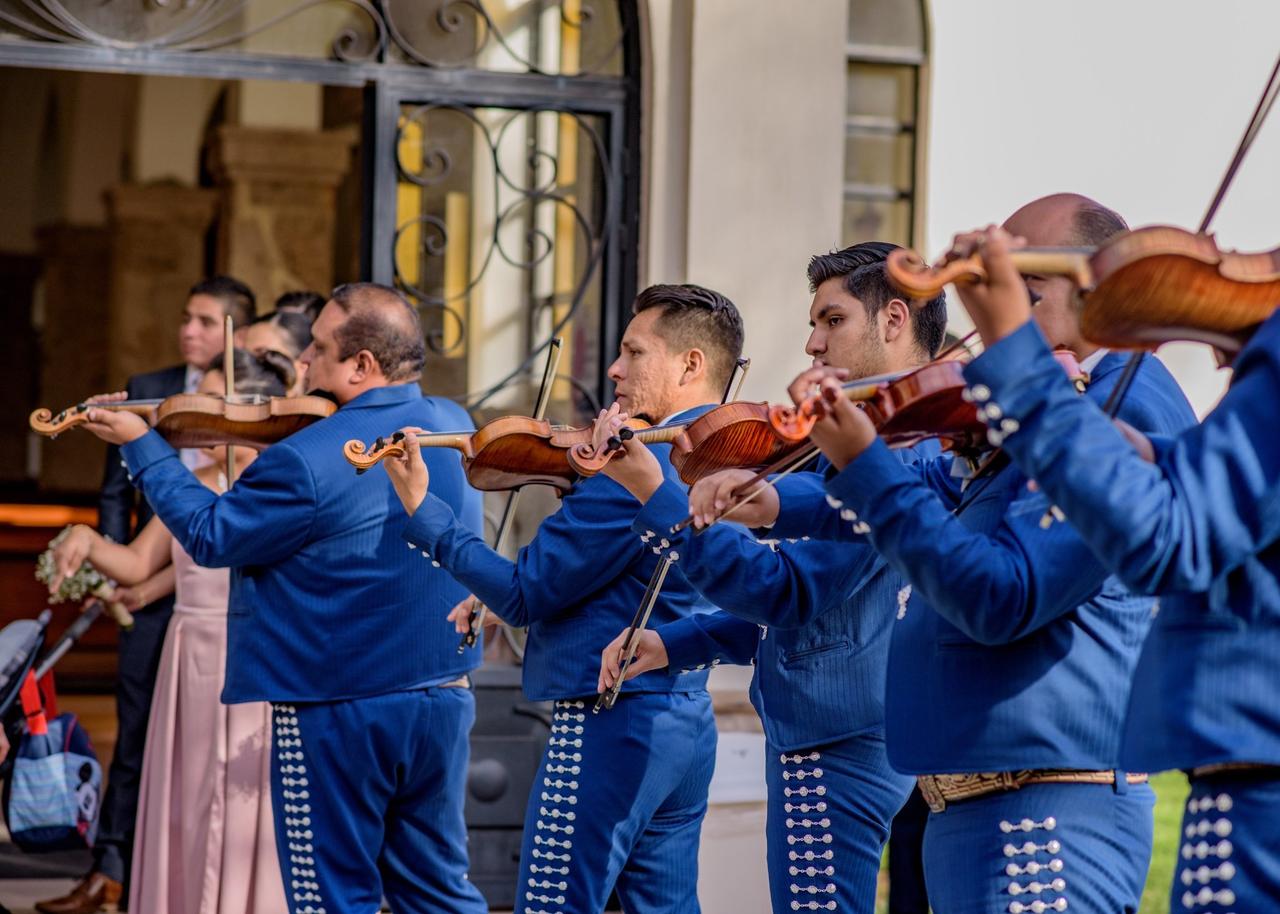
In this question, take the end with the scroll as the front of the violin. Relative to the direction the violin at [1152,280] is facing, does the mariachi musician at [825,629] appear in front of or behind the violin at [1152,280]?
in front

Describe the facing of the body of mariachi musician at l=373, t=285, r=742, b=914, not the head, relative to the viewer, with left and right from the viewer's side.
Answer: facing away from the viewer and to the left of the viewer

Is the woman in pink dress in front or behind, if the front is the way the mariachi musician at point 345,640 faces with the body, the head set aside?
in front

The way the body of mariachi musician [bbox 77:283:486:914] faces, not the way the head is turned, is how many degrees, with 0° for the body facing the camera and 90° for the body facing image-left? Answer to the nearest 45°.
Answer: approximately 135°

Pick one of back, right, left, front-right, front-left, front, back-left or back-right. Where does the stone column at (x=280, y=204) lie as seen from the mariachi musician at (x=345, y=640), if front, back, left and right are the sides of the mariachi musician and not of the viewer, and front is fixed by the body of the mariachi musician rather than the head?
front-right

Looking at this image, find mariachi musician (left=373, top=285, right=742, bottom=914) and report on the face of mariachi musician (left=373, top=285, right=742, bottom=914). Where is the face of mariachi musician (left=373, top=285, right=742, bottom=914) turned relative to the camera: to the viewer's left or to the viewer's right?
to the viewer's left

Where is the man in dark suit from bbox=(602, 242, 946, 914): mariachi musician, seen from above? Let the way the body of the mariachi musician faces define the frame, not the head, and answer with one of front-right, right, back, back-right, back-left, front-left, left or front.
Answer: front-right

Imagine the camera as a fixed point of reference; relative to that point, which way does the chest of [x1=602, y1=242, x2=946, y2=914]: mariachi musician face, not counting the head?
to the viewer's left

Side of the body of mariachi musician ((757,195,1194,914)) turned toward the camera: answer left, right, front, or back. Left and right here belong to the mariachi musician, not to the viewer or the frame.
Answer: left
